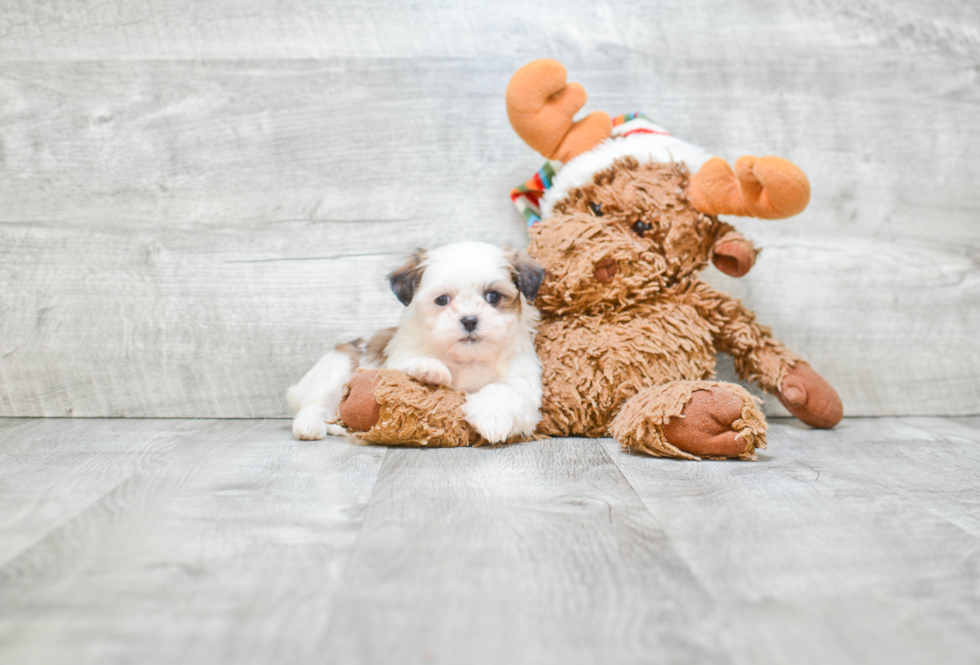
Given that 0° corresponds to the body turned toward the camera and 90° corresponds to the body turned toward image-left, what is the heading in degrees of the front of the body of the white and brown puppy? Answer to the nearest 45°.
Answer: approximately 315°
